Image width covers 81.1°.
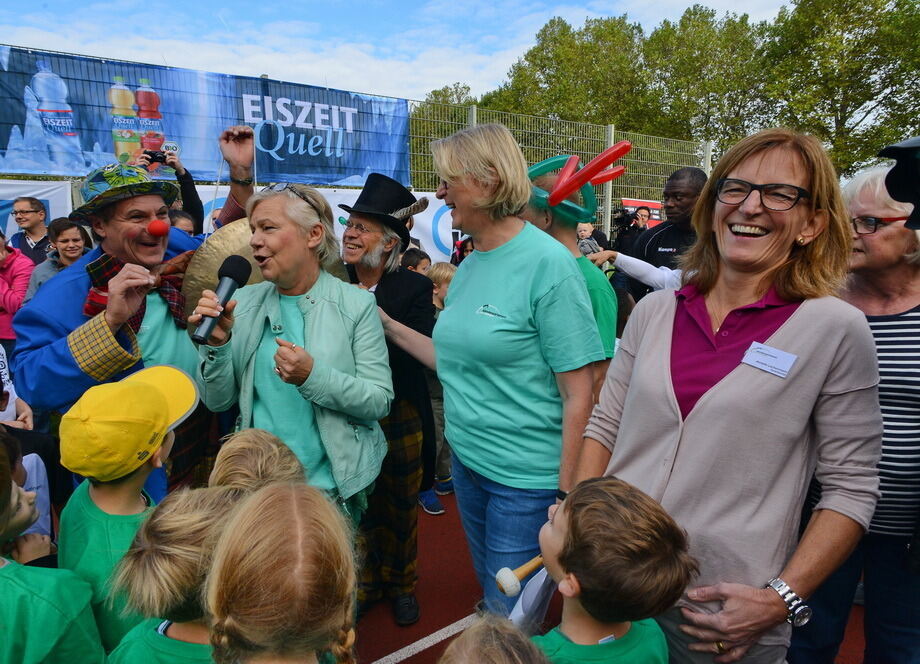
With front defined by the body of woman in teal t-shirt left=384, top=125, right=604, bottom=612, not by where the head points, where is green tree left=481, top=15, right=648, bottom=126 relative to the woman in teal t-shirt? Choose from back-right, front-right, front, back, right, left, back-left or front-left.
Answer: back-right

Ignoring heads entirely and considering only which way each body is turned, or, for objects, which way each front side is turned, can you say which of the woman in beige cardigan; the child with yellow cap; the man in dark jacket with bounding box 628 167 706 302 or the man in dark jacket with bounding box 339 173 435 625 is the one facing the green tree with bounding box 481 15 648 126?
the child with yellow cap

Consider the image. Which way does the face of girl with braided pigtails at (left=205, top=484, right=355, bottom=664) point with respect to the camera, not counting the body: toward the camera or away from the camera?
away from the camera

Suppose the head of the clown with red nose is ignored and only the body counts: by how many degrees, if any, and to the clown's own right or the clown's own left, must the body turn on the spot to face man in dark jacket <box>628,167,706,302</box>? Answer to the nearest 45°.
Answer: approximately 45° to the clown's own left

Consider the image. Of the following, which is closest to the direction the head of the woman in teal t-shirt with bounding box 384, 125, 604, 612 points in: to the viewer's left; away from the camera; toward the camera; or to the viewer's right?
to the viewer's left

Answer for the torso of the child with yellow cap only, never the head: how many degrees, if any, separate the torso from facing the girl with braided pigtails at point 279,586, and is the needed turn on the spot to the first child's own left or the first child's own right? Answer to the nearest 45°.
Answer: approximately 135° to the first child's own right

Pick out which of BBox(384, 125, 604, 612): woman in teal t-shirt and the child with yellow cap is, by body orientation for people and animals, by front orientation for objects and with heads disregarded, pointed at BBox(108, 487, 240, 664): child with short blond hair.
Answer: the woman in teal t-shirt

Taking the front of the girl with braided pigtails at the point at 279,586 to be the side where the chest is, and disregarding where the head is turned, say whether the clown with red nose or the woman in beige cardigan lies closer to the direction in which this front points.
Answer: the clown with red nose

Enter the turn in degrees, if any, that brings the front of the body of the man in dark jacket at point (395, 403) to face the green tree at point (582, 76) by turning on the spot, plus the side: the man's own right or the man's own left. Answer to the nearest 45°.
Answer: approximately 135° to the man's own right

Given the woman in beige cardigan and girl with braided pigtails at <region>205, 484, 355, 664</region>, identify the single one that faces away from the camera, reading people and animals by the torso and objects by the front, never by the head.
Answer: the girl with braided pigtails

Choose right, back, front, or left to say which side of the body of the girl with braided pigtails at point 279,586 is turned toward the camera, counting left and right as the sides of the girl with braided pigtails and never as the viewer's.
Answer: back

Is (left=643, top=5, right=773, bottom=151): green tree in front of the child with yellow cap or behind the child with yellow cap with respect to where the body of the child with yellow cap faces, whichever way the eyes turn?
in front
